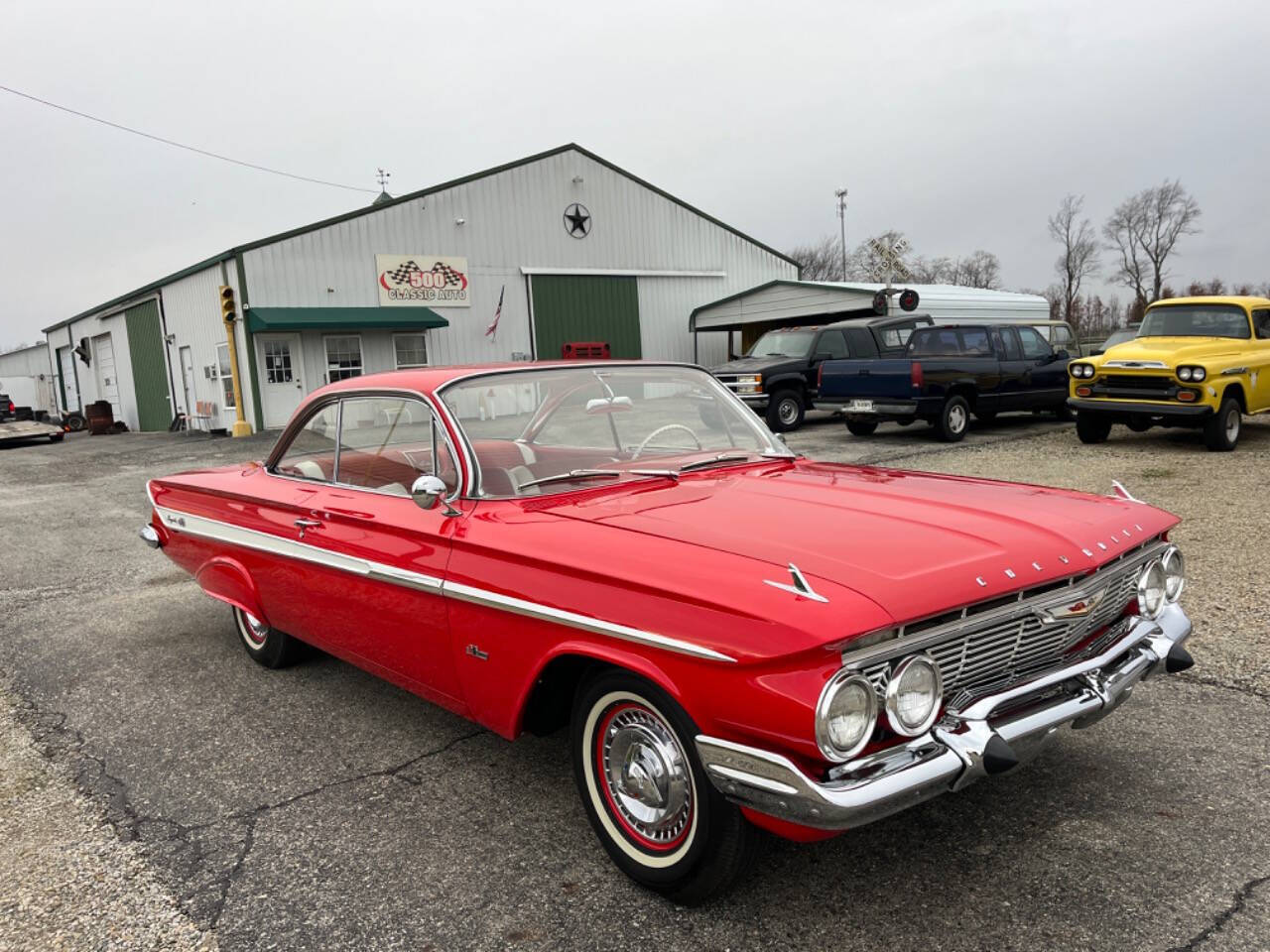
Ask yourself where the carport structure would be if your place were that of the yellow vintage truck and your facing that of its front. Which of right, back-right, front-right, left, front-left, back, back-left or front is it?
right

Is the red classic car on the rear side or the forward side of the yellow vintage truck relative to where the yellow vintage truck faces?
on the forward side

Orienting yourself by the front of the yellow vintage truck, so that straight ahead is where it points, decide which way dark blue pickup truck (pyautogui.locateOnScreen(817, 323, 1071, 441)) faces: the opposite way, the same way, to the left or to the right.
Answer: the opposite way

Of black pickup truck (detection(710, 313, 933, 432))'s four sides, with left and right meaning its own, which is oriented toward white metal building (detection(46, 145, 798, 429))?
right

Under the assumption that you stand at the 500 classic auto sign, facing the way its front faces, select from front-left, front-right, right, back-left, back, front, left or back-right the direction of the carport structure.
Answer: left

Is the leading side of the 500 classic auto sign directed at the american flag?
no

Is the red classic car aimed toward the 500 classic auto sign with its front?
no

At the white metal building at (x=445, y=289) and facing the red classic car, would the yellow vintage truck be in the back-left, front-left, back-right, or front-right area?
front-left

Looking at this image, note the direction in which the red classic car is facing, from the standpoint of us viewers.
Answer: facing the viewer and to the right of the viewer

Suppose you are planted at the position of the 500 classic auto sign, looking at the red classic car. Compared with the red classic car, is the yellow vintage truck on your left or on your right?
left

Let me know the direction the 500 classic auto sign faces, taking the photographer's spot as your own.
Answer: facing the viewer

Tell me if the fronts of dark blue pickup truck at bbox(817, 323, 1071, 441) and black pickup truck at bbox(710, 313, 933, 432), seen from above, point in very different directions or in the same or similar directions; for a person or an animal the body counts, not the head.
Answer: very different directions

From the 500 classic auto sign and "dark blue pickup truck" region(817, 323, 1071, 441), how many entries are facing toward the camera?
1

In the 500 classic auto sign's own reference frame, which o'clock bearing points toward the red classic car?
The red classic car is roughly at 12 o'clock from the 500 classic auto sign.

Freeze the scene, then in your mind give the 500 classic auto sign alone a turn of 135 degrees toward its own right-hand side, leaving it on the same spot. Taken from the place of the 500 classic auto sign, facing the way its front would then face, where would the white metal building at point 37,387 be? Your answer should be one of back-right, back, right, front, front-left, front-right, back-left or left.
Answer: front

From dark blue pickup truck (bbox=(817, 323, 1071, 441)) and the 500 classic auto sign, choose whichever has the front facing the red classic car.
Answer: the 500 classic auto sign

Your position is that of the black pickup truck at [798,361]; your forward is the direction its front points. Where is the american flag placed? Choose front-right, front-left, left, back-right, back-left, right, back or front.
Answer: right

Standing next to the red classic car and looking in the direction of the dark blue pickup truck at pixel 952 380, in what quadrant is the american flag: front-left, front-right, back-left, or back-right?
front-left

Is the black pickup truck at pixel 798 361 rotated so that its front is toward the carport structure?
no

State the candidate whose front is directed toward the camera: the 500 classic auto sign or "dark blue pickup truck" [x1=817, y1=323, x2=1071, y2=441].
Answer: the 500 classic auto sign

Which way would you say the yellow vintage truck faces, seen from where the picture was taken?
facing the viewer and to the left of the viewer

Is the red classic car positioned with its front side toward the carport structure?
no
